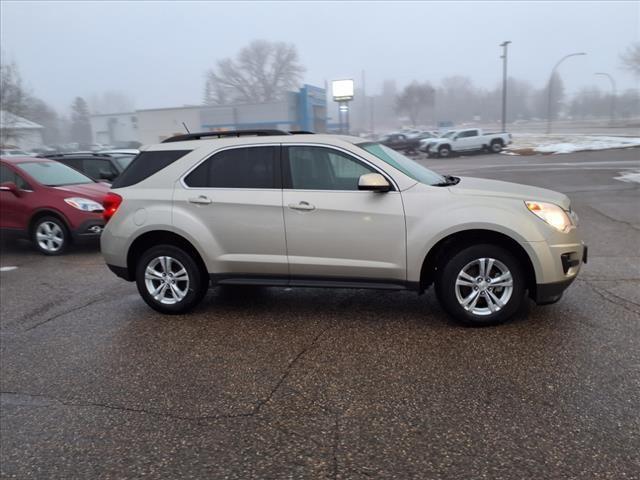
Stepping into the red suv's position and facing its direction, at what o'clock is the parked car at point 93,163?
The parked car is roughly at 8 o'clock from the red suv.

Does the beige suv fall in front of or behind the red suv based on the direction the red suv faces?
in front

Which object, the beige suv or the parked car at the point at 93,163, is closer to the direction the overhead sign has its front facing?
the beige suv

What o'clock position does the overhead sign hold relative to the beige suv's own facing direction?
The overhead sign is roughly at 9 o'clock from the beige suv.

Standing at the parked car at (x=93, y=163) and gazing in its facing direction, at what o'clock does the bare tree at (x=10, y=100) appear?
The bare tree is roughly at 7 o'clock from the parked car.

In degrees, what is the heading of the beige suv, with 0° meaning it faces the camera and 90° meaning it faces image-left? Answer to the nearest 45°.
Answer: approximately 270°

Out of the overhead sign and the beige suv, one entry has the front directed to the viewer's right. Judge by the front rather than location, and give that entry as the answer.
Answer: the beige suv

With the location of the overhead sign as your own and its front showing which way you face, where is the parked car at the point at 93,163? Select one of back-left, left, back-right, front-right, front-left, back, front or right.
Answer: front-right

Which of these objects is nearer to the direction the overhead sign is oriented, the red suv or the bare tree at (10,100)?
the red suv

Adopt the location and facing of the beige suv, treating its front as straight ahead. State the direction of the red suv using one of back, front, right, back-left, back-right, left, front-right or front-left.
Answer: back-left

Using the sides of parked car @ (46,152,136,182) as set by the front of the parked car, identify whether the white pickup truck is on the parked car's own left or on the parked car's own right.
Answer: on the parked car's own left

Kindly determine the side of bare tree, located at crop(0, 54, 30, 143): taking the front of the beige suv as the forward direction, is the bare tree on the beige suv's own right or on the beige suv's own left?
on the beige suv's own left

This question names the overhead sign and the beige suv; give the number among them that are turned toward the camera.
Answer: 1

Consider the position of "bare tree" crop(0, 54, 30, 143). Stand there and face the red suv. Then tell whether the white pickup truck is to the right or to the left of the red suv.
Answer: left

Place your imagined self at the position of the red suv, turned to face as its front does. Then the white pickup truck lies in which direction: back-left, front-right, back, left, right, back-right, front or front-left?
left
